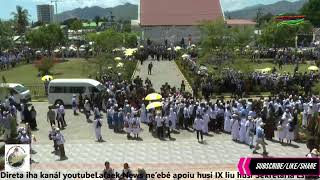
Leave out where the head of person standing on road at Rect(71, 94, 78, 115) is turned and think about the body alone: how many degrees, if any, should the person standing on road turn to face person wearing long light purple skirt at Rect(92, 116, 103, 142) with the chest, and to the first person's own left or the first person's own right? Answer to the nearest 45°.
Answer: approximately 180°

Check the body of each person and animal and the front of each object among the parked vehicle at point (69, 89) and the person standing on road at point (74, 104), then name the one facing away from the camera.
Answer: the person standing on road
